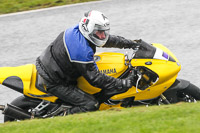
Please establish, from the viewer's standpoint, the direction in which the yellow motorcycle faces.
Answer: facing to the right of the viewer

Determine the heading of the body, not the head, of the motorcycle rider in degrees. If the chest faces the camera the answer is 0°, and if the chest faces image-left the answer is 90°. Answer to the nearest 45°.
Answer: approximately 270°
